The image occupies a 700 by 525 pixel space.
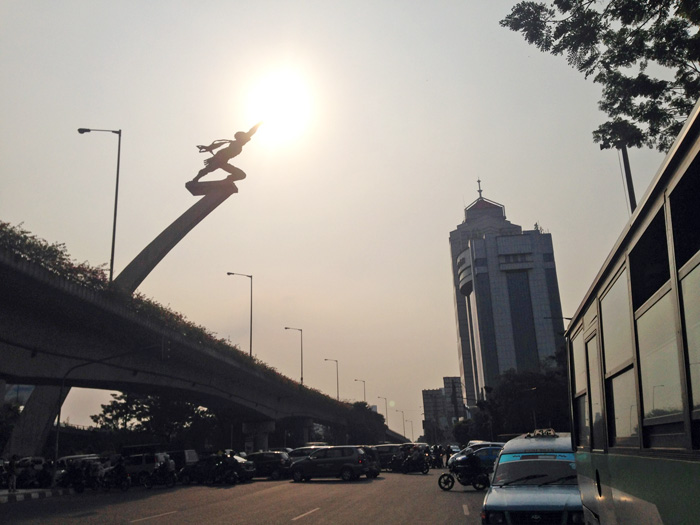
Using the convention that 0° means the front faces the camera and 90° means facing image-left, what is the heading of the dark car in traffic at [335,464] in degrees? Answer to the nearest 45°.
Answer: approximately 90°

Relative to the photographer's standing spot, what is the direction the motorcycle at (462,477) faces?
facing to the left of the viewer

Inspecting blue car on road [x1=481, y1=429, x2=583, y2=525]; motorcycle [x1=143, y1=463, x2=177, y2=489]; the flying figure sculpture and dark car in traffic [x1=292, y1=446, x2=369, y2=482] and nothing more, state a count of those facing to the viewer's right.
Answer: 1

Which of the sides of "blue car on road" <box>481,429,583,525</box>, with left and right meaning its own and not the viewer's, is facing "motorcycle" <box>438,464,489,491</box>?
back

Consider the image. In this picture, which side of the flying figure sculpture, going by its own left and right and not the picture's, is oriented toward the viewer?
right

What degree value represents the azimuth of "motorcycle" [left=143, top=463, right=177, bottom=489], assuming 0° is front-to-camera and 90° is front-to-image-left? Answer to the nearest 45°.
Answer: approximately 90°

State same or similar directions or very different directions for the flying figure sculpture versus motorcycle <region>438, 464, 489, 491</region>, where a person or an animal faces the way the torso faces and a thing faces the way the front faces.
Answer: very different directions

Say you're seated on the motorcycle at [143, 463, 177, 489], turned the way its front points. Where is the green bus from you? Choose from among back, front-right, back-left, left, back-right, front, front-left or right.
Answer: left

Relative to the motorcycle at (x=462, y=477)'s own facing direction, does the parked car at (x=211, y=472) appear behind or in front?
in front

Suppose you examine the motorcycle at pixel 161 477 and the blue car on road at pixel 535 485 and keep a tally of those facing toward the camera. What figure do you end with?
1
